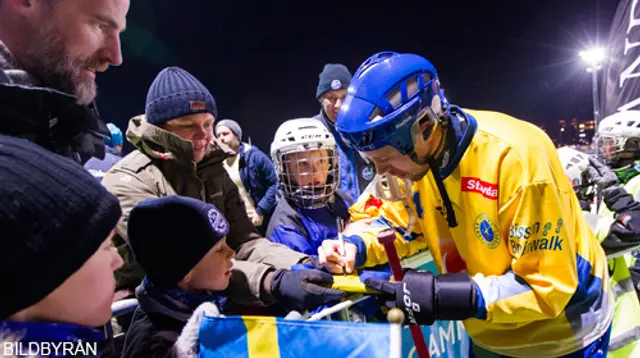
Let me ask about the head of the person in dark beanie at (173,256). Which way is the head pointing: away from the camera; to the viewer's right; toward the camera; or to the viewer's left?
to the viewer's right

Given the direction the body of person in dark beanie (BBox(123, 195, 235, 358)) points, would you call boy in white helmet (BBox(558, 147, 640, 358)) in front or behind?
in front

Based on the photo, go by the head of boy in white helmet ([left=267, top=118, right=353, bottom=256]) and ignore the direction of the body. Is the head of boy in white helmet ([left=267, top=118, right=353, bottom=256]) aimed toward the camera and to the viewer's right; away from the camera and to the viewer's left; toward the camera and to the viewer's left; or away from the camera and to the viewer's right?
toward the camera and to the viewer's right

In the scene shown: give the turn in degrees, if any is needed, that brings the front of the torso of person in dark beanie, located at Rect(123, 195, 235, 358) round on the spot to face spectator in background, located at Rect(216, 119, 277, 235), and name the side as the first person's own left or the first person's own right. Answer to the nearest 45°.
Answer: approximately 90° to the first person's own left

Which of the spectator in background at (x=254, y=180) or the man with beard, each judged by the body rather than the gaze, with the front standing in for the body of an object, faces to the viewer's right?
the man with beard

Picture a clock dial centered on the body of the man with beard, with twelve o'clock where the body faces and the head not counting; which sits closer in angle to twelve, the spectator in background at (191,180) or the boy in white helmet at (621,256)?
the boy in white helmet

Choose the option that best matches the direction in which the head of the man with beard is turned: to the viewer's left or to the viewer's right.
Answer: to the viewer's right

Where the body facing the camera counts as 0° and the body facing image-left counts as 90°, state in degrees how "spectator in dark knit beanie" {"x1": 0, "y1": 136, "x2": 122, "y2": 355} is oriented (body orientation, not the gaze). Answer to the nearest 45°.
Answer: approximately 270°

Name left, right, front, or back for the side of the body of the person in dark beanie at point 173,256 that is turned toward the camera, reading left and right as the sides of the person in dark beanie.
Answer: right

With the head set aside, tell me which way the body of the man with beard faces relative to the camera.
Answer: to the viewer's right
